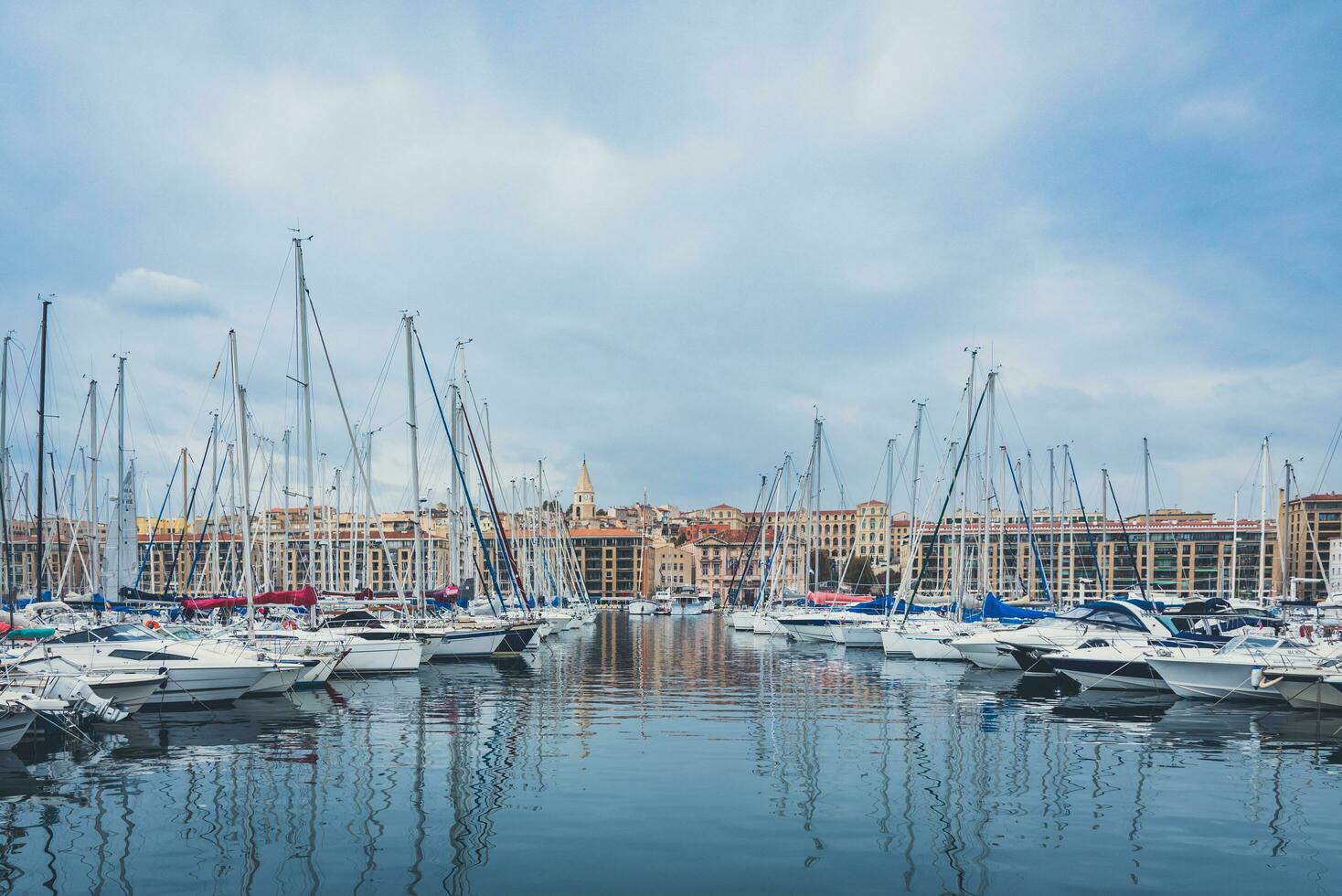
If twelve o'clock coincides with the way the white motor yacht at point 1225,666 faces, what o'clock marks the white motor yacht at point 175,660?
the white motor yacht at point 175,660 is roughly at 11 o'clock from the white motor yacht at point 1225,666.

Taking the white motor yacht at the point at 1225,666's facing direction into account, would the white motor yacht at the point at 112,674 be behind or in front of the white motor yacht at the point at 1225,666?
in front

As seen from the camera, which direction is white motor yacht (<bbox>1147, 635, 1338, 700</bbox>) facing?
to the viewer's left
